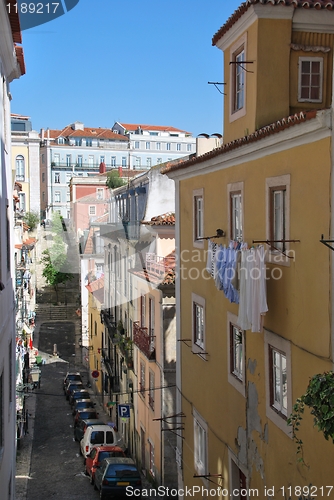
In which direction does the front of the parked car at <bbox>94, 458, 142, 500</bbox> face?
away from the camera

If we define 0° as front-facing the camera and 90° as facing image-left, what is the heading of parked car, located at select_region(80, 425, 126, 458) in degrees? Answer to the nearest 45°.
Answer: approximately 180°

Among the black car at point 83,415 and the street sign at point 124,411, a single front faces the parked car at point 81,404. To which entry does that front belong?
the black car

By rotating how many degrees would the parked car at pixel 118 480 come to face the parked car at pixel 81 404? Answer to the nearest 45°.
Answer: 0° — it already faces it

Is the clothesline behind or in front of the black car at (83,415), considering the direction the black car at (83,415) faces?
behind

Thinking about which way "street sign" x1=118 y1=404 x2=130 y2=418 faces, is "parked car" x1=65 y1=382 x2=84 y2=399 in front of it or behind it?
behind

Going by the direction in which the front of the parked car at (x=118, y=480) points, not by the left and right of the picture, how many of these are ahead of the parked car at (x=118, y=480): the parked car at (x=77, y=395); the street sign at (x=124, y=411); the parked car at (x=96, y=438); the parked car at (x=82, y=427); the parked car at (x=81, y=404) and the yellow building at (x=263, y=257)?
5

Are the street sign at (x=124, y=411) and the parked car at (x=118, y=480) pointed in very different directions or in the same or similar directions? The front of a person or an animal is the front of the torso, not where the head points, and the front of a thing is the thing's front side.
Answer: very different directions

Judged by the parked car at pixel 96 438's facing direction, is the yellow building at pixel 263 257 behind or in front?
behind

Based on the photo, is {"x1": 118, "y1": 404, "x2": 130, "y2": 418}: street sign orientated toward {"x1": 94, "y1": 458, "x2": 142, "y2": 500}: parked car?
yes

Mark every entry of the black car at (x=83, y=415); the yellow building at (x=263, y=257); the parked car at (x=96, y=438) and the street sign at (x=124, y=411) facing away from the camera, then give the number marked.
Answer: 2

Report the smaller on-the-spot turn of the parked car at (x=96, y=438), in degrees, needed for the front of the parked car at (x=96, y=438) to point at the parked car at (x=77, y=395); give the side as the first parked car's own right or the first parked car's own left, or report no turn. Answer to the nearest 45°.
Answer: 0° — it already faces it

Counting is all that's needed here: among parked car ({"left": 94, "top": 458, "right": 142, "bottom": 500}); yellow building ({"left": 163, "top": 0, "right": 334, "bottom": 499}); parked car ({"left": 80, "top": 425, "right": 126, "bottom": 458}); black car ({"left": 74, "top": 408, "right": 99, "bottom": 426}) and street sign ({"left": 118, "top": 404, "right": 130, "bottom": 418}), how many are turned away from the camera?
3

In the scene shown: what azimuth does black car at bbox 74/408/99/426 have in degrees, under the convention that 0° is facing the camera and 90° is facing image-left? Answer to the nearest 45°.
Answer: approximately 180°
